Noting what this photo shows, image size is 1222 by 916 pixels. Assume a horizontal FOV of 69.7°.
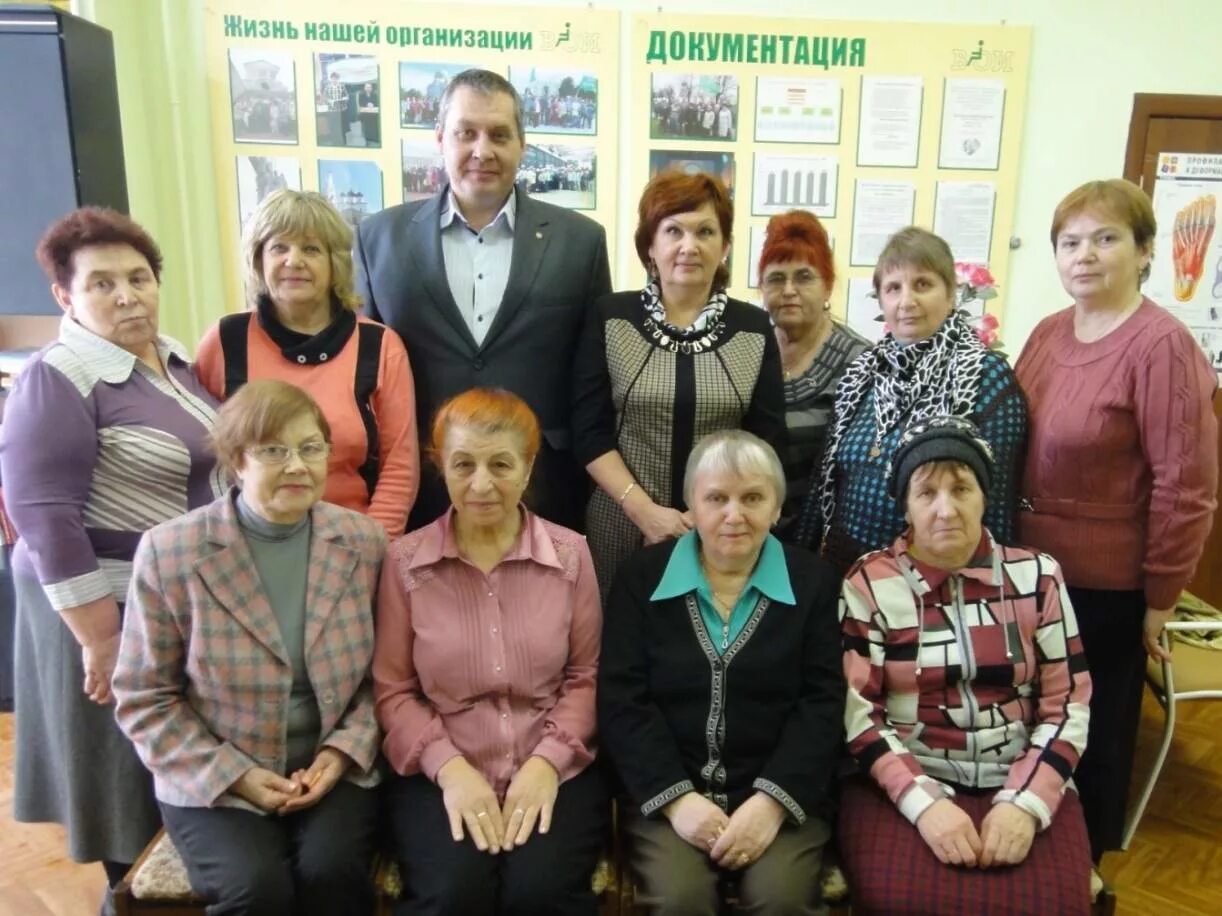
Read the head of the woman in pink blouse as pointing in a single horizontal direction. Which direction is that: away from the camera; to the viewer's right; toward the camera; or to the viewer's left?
toward the camera

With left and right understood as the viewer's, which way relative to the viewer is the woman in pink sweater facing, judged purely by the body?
facing the viewer and to the left of the viewer

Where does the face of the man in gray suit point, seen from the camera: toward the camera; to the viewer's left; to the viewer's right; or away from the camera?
toward the camera

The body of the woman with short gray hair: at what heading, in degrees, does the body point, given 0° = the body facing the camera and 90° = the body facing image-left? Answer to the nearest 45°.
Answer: approximately 0°

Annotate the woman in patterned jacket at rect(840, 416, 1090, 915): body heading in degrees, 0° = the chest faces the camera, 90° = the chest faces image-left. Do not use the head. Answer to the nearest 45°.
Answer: approximately 0°

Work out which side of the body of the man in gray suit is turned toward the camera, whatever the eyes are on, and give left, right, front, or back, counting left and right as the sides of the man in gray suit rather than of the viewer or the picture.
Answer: front

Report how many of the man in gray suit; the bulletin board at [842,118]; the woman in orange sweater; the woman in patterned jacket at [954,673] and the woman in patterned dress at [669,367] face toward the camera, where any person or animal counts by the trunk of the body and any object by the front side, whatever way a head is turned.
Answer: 5

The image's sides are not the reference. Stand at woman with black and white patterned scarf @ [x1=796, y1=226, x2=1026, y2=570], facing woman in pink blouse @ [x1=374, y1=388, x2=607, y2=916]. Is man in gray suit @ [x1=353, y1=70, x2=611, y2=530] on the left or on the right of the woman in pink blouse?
right

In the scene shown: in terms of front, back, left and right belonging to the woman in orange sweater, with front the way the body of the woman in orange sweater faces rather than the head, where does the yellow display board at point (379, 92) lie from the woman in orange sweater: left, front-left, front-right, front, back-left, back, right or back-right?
back

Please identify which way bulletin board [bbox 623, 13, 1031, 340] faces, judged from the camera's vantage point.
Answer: facing the viewer

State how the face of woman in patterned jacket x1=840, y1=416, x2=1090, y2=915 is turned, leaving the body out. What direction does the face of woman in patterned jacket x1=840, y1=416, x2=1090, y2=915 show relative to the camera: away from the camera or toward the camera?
toward the camera

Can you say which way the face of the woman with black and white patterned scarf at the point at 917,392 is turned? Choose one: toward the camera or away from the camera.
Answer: toward the camera

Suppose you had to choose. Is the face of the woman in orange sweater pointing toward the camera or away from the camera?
toward the camera

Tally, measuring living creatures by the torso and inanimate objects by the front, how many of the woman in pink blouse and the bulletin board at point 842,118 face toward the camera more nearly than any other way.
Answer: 2

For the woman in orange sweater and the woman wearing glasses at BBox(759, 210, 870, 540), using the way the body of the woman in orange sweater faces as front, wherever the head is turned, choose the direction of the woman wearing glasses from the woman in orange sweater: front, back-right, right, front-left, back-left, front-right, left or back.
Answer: left

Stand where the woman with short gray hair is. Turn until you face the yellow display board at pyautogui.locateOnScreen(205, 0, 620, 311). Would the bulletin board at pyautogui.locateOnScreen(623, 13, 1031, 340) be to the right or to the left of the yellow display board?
right

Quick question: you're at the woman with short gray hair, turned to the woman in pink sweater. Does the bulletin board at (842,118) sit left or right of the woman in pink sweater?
left

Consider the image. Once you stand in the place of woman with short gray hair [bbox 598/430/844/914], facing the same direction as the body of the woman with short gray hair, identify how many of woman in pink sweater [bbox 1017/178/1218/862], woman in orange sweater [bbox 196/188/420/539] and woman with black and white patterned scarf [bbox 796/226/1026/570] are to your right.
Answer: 1

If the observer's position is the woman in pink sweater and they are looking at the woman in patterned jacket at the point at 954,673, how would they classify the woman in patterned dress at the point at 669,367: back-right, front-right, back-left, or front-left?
front-right
